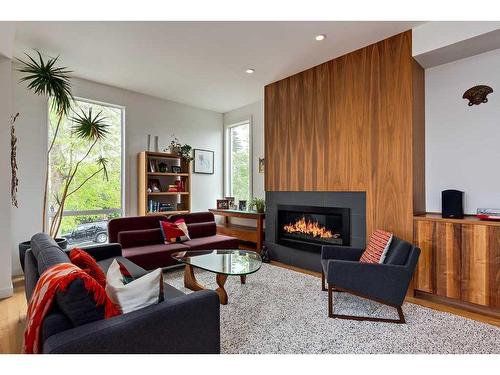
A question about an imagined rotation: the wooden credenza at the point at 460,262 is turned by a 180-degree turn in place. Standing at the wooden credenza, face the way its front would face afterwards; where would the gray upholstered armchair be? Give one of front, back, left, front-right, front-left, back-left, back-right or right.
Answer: back

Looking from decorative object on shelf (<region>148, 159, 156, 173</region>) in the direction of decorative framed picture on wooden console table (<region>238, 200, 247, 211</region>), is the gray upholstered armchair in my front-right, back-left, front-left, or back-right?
front-right

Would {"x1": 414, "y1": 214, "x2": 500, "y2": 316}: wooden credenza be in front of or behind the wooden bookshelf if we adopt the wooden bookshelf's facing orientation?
in front

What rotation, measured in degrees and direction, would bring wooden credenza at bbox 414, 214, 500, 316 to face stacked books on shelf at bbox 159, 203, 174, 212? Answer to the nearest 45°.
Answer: approximately 45° to its right

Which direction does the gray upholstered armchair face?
to the viewer's left

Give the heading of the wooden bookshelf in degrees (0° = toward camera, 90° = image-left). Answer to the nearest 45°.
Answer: approximately 315°

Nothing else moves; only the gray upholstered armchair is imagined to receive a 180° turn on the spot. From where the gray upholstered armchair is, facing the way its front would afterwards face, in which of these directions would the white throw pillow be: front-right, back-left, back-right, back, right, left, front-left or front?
back-right

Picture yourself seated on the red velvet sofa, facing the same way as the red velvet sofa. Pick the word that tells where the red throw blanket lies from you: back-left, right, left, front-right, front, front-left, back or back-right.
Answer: front-right

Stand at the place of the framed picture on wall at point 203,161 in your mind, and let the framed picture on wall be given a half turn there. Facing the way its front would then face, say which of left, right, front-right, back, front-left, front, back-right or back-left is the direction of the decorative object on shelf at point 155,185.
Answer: left

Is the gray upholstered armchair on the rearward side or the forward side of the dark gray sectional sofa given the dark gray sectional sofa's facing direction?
on the forward side

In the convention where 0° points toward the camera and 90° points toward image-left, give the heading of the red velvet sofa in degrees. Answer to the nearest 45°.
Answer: approximately 315°

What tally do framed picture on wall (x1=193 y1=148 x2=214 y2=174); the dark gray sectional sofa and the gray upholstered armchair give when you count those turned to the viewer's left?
1

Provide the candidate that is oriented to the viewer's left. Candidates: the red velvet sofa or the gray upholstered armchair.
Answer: the gray upholstered armchair

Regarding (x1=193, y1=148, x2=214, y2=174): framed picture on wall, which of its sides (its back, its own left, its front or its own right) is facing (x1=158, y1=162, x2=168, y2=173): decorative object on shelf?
right

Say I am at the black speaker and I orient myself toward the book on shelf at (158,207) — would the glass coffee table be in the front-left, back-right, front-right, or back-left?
front-left
